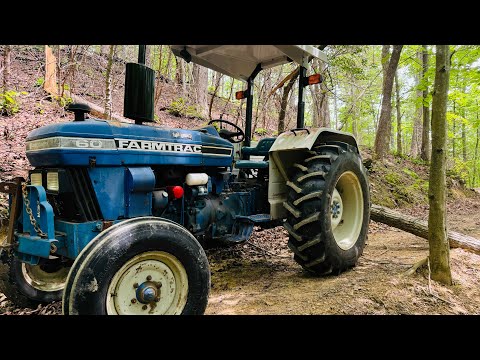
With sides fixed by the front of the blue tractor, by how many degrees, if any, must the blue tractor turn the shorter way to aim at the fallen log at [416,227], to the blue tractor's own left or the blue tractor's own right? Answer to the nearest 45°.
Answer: approximately 180°

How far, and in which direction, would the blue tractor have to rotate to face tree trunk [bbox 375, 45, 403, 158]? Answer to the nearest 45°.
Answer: approximately 180°

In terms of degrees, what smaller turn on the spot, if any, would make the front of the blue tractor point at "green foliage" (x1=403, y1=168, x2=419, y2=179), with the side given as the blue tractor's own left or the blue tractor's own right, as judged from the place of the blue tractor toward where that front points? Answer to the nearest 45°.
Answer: approximately 180°

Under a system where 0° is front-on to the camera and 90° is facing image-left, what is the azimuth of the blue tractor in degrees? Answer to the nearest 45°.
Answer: approximately 45°

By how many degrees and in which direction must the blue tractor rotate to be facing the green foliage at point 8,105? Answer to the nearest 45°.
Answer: approximately 90° to its right

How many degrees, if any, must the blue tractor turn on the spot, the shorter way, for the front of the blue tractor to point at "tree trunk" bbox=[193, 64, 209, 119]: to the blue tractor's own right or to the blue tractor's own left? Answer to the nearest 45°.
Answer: approximately 135° to the blue tractor's own right
